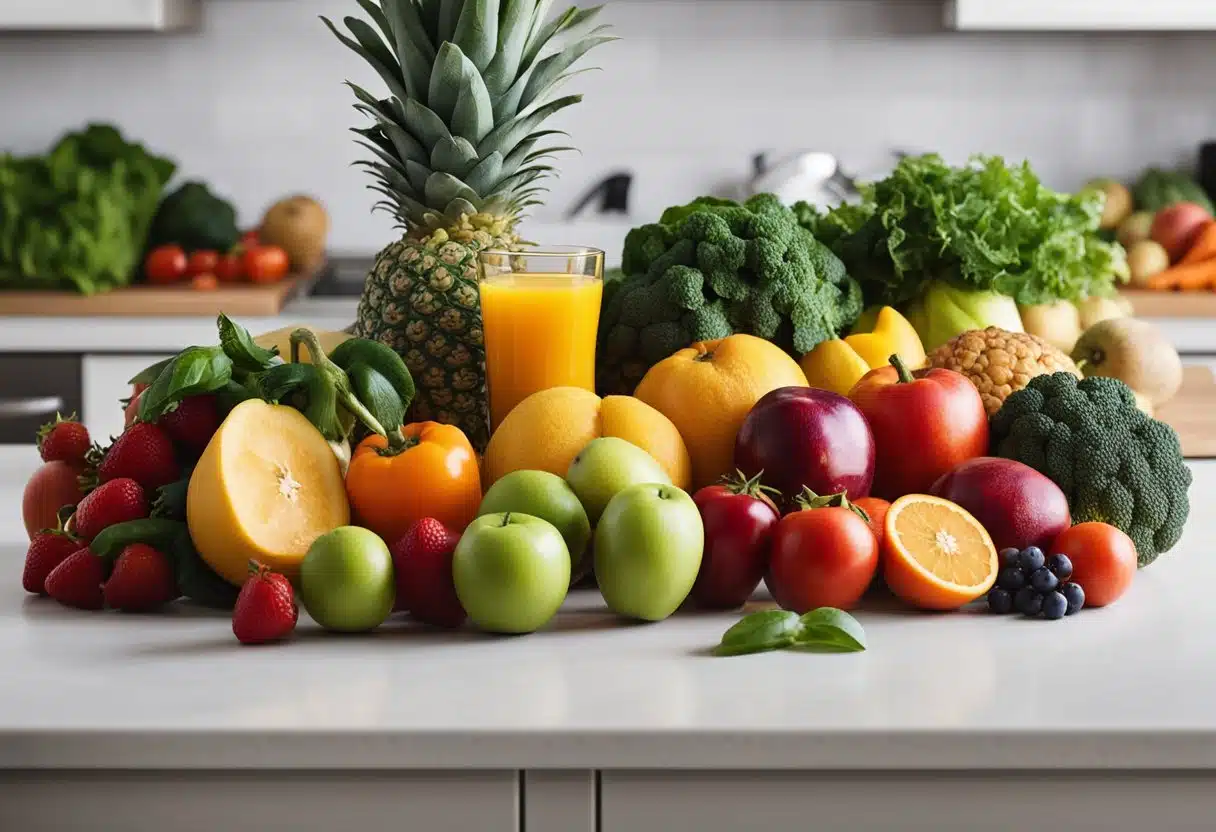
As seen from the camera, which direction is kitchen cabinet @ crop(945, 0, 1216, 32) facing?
toward the camera

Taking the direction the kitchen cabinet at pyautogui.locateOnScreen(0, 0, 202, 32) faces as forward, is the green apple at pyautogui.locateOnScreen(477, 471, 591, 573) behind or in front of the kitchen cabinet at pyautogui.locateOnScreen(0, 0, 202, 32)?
in front

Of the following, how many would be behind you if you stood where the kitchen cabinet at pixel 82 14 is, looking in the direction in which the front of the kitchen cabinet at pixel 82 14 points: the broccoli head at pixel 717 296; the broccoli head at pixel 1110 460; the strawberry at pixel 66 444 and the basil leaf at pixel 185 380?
0

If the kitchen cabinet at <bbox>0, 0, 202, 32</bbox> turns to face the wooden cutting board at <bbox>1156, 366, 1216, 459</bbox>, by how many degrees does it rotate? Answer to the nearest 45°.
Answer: approximately 45° to its left

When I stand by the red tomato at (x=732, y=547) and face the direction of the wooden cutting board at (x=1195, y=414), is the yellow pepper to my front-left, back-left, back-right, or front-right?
front-left

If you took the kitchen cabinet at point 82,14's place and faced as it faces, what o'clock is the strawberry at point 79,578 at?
The strawberry is roughly at 12 o'clock from the kitchen cabinet.

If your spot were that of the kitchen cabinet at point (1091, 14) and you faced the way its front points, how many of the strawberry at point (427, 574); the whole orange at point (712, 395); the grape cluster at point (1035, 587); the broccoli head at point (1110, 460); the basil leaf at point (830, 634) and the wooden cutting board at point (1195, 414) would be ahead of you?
6

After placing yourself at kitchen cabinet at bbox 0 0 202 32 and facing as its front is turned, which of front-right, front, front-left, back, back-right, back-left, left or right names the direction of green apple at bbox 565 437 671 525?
front

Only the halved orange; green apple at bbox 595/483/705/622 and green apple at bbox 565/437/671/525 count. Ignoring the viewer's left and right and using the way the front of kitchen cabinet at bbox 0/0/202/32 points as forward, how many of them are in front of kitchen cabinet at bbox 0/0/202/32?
3

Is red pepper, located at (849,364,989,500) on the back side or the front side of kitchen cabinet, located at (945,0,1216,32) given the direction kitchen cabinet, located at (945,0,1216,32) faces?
on the front side

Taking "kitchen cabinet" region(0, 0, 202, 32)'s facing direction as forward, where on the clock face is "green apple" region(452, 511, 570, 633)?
The green apple is roughly at 12 o'clock from the kitchen cabinet.

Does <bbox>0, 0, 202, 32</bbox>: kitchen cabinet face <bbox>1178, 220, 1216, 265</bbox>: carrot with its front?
no

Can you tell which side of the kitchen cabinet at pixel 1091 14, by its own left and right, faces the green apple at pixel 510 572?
front

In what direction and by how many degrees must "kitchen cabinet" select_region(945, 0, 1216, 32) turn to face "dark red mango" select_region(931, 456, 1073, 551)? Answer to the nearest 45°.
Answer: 0° — it already faces it

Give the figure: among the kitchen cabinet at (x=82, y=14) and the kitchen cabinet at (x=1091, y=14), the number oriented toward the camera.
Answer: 2

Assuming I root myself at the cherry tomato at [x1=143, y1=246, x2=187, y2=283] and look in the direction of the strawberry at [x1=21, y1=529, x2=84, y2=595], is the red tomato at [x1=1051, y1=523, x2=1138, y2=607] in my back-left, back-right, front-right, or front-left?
front-left

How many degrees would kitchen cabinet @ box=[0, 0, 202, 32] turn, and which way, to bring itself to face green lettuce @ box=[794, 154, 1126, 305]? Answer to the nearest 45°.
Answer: approximately 45° to its left

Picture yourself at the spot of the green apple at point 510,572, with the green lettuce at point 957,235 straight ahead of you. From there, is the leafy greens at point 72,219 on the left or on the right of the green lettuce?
left

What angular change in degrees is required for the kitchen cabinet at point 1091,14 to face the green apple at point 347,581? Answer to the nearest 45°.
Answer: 0° — it already faces it

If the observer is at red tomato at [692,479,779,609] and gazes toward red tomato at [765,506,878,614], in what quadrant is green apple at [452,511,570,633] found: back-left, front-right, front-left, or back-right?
back-right
